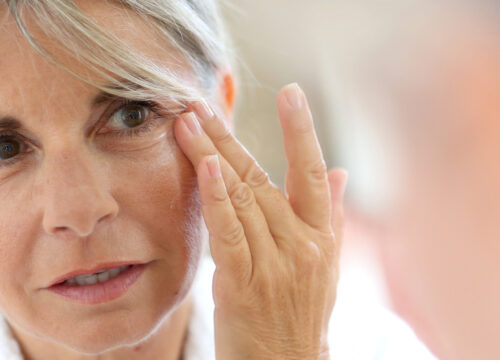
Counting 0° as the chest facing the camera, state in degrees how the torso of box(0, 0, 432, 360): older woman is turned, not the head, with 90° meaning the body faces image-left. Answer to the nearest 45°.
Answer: approximately 0°

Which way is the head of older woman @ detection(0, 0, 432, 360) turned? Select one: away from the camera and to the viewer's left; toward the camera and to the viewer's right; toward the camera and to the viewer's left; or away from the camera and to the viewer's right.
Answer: toward the camera and to the viewer's left
